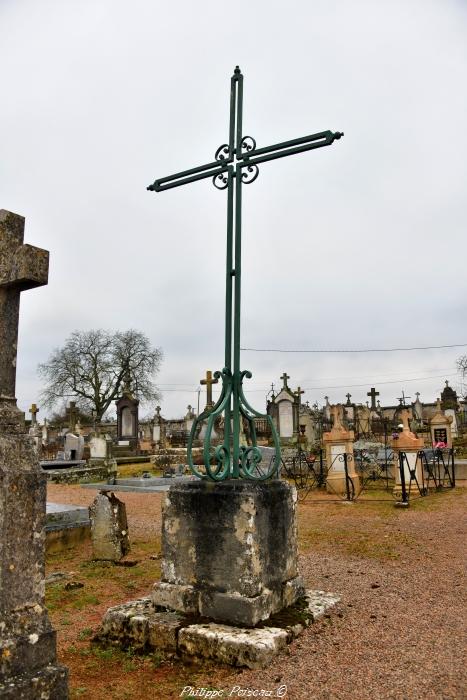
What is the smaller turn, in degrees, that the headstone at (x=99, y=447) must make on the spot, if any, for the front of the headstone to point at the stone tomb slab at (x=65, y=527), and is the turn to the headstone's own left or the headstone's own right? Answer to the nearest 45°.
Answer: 0° — it already faces it

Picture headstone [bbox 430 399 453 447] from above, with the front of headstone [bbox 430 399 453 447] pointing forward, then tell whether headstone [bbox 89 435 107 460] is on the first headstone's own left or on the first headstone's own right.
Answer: on the first headstone's own right

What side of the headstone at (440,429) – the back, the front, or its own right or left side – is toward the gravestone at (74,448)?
right

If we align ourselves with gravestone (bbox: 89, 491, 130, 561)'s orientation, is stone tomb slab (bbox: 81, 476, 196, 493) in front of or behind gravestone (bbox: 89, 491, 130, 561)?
behind

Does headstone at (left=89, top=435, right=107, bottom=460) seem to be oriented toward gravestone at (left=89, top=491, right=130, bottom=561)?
yes

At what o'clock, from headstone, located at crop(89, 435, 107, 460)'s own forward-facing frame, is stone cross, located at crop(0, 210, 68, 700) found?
The stone cross is roughly at 12 o'clock from the headstone.

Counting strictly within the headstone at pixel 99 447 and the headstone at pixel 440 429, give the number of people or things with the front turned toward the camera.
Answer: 2

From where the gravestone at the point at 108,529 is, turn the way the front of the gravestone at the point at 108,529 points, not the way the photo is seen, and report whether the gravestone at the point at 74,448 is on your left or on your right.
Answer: on your right

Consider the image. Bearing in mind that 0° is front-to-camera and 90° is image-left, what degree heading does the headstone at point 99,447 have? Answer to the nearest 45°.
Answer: approximately 0°

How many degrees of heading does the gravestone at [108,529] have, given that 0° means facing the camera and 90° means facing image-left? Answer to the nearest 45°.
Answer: approximately 45°
